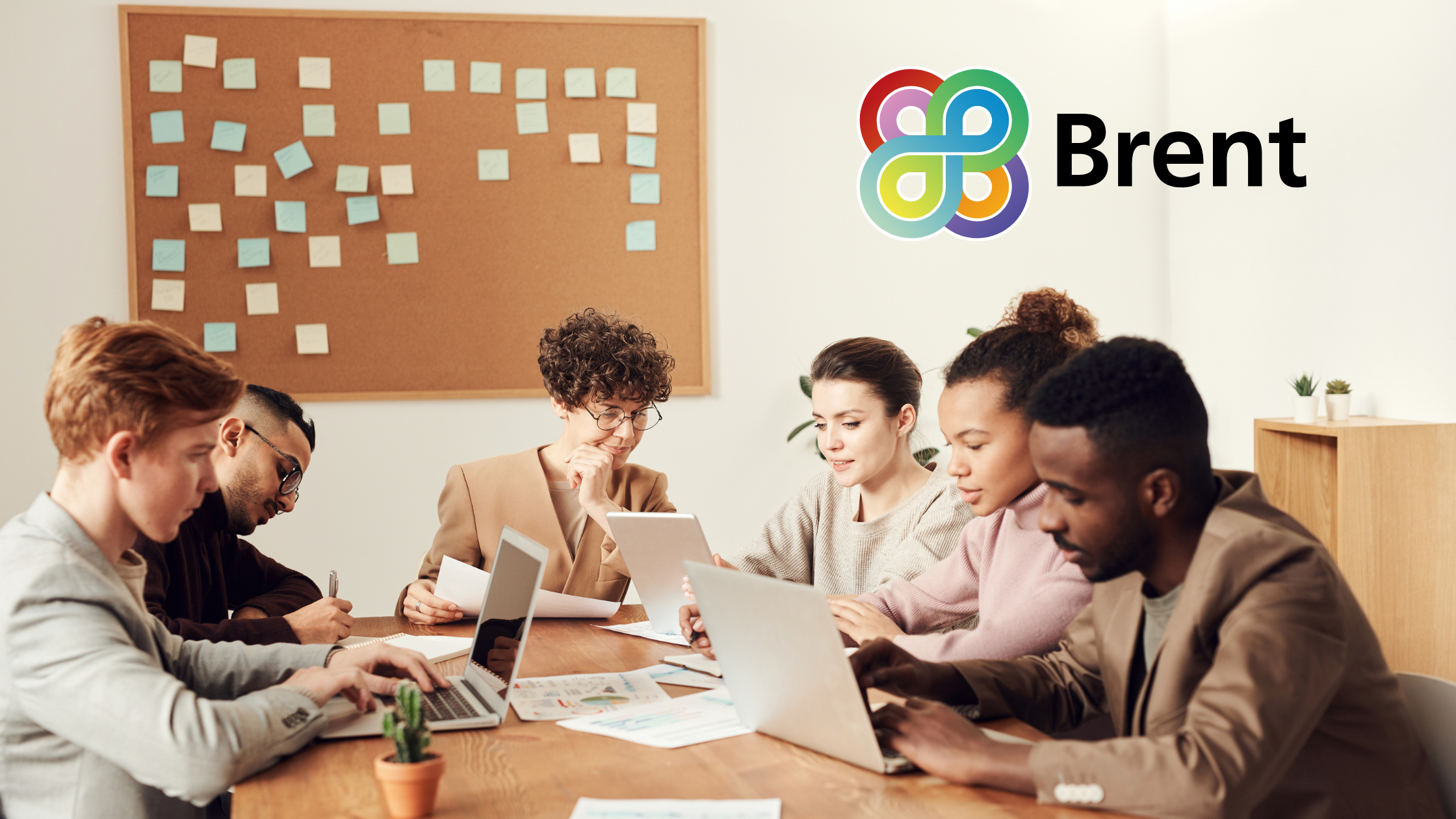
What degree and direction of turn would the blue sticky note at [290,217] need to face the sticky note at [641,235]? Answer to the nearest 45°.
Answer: approximately 90° to its left

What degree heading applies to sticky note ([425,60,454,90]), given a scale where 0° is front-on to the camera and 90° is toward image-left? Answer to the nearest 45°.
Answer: approximately 0°

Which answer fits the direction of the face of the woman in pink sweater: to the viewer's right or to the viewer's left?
to the viewer's left
